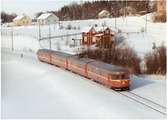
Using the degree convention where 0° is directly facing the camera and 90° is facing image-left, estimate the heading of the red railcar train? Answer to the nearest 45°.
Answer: approximately 315°
